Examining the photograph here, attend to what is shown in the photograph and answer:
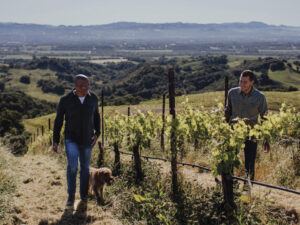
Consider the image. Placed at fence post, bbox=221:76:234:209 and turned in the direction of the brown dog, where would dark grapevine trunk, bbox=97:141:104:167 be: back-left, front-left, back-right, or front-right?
front-right

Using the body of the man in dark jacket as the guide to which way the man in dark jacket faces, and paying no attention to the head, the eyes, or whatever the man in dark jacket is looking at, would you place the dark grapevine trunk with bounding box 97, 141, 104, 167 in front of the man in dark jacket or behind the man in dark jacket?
behind

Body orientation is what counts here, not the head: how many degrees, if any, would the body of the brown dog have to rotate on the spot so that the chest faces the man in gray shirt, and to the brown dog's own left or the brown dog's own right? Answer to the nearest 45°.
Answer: approximately 45° to the brown dog's own left

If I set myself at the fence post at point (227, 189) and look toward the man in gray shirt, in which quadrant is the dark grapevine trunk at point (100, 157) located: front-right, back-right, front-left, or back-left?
front-left

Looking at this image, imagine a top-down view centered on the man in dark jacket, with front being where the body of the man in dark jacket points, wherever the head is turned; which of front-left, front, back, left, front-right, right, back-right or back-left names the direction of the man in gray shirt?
left

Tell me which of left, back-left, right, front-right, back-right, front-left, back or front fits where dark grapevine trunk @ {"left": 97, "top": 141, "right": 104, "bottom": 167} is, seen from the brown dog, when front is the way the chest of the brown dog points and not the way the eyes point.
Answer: back-left

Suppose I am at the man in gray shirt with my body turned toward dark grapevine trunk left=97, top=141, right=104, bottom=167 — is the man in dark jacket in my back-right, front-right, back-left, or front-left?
front-left

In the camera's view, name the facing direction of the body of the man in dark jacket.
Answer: toward the camera

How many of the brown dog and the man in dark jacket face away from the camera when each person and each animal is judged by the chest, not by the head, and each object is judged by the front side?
0

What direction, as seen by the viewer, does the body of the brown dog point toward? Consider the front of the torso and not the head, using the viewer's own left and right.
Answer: facing the viewer and to the right of the viewer

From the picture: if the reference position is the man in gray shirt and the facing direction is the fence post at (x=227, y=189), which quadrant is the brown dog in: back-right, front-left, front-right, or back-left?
front-right

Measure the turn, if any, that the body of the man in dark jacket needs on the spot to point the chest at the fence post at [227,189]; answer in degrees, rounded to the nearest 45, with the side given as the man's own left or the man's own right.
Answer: approximately 45° to the man's own left
